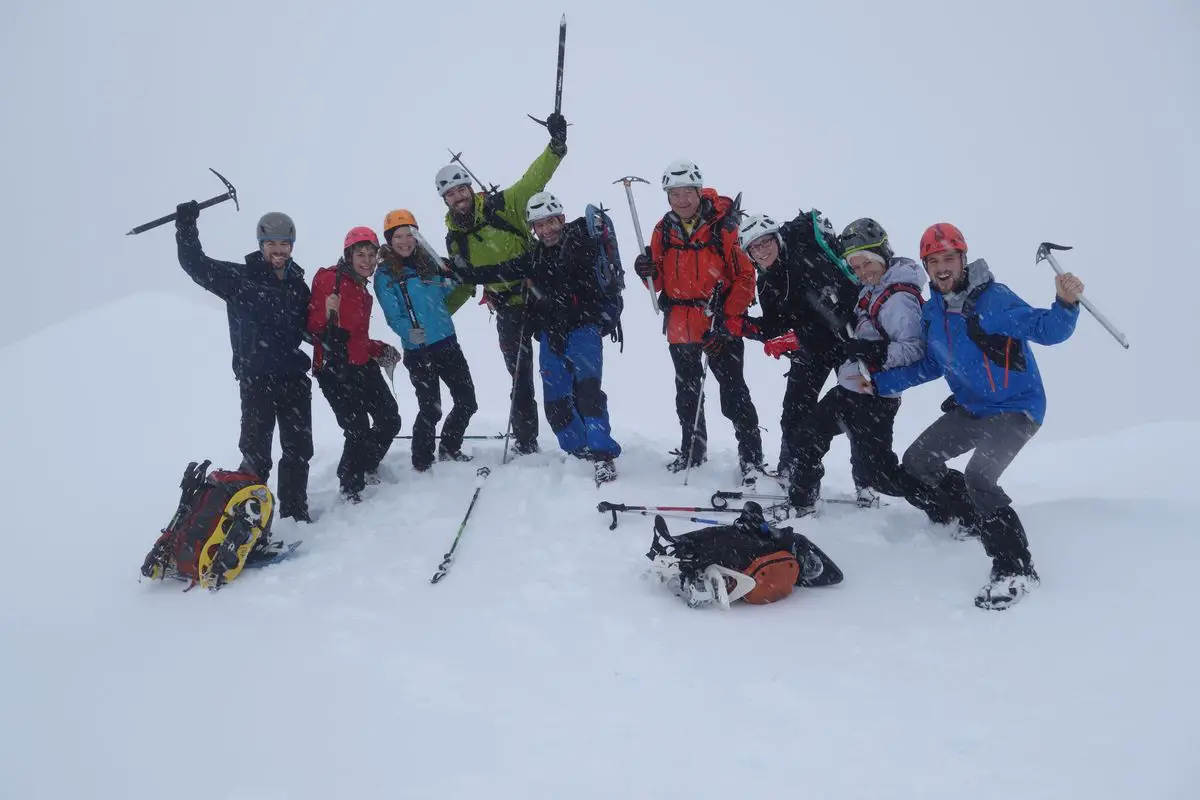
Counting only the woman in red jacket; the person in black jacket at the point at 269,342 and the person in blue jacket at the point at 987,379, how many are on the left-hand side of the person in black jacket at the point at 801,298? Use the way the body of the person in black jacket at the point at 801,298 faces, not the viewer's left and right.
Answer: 1

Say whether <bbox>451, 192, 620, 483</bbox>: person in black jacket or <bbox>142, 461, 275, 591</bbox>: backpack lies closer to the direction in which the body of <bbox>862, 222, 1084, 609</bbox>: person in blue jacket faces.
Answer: the backpack

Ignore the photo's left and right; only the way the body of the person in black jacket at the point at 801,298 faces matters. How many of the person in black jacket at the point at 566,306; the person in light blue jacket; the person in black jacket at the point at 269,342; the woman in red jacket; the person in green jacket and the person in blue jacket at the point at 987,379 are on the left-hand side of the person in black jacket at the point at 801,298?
1

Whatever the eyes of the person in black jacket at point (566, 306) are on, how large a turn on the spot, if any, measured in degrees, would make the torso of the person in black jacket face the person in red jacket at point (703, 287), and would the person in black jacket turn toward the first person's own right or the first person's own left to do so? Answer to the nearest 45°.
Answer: approximately 135° to the first person's own left

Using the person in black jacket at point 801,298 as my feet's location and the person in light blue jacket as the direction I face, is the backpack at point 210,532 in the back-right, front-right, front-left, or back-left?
front-left

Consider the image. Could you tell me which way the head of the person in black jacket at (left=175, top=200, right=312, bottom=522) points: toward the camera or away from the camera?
toward the camera

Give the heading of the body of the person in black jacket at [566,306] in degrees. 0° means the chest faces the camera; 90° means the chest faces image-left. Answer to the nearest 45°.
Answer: approximately 45°

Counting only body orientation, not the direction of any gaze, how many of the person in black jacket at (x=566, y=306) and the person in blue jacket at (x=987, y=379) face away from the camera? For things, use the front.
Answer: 0

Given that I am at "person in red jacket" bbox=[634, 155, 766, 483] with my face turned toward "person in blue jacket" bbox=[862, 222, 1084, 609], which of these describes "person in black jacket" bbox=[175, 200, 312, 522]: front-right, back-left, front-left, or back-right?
back-right

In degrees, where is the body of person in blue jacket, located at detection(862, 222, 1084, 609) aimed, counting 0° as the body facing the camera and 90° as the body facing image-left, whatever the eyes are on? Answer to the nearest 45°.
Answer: approximately 45°

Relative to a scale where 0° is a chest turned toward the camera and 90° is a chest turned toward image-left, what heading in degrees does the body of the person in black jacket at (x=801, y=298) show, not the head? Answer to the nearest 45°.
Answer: approximately 45°

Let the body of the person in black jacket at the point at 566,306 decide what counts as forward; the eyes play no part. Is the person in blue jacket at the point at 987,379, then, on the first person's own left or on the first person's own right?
on the first person's own left
